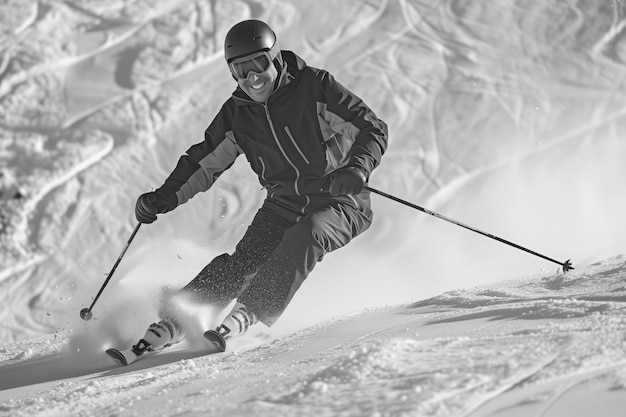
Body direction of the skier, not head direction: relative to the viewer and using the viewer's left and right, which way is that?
facing the viewer and to the left of the viewer
